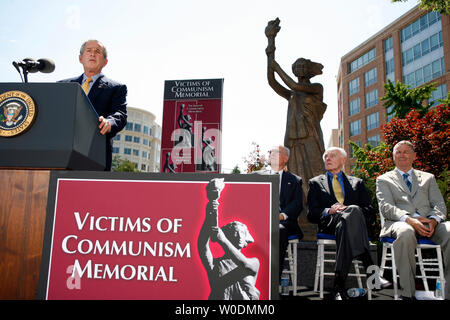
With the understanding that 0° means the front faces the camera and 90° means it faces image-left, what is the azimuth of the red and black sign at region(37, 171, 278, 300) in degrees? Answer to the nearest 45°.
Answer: approximately 0°

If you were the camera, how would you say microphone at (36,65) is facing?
facing to the right of the viewer

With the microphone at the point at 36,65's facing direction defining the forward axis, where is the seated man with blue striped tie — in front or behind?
in front

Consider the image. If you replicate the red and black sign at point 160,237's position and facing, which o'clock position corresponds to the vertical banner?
The vertical banner is roughly at 6 o'clock from the red and black sign.

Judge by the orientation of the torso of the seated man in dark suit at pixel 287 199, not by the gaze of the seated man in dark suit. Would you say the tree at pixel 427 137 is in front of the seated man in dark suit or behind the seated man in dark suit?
behind

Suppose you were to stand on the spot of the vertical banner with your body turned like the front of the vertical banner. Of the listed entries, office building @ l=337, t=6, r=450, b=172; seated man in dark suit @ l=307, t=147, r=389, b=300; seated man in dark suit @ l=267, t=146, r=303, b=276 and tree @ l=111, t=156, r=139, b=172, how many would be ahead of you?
2
